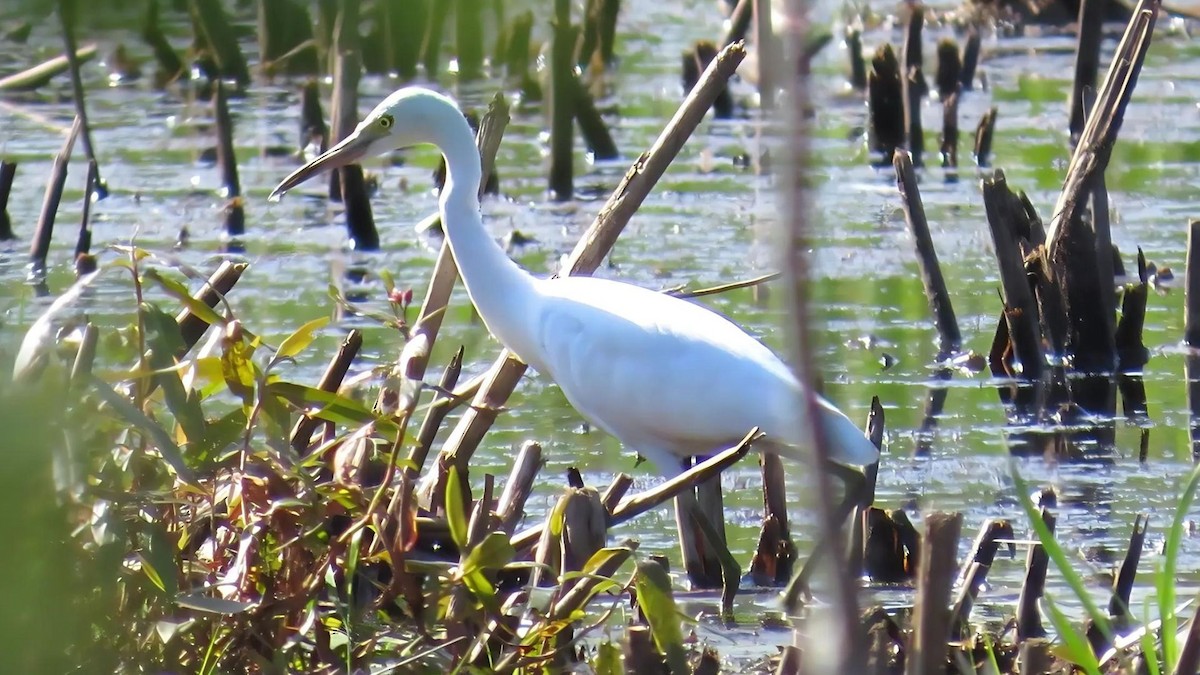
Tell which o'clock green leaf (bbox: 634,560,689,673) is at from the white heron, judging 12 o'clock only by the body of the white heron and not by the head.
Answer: The green leaf is roughly at 9 o'clock from the white heron.

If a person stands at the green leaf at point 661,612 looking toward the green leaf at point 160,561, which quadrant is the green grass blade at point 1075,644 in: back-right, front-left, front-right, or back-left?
back-left

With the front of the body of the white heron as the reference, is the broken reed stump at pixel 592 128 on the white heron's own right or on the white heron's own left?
on the white heron's own right

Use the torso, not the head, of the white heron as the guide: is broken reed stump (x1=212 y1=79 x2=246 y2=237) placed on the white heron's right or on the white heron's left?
on the white heron's right

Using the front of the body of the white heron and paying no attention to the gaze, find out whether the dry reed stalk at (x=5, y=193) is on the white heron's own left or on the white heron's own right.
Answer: on the white heron's own right

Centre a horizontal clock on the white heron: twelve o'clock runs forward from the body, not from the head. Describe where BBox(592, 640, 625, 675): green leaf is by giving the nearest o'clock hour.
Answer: The green leaf is roughly at 9 o'clock from the white heron.

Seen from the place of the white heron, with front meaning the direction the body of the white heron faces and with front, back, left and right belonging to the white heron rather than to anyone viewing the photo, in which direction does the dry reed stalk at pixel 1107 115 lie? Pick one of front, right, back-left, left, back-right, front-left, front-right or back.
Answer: back-right

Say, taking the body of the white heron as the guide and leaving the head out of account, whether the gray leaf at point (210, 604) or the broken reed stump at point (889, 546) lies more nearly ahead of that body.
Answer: the gray leaf

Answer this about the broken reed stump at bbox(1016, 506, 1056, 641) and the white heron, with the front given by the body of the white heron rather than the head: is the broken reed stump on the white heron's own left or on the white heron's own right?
on the white heron's own left

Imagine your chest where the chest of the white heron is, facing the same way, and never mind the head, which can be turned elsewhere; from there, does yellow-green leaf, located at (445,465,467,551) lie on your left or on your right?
on your left

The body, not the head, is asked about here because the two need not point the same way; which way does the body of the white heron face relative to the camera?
to the viewer's left

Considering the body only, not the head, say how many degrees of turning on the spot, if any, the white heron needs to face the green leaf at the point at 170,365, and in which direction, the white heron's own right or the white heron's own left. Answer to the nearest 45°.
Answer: approximately 45° to the white heron's own left

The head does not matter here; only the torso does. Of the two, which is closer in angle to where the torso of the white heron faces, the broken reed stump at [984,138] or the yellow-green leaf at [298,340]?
the yellow-green leaf

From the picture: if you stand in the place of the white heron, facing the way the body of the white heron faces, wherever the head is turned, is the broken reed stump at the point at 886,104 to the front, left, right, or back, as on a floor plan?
right

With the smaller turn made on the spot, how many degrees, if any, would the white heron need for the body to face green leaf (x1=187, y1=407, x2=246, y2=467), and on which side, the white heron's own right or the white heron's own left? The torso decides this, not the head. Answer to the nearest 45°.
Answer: approximately 45° to the white heron's own left

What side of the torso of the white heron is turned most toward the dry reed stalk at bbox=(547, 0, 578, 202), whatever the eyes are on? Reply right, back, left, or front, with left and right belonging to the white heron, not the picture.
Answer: right

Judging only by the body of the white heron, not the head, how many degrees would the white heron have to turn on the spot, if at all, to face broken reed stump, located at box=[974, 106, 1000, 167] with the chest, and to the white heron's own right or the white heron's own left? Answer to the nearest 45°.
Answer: approximately 135° to the white heron's own right
